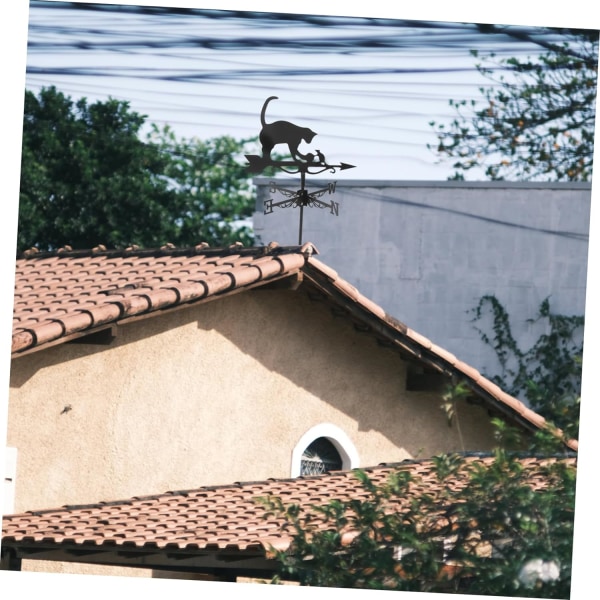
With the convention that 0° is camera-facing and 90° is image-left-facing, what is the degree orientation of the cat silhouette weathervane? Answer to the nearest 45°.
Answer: approximately 270°

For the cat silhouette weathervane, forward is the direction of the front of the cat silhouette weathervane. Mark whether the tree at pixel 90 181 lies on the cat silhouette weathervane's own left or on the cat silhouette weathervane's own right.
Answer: on the cat silhouette weathervane's own left
